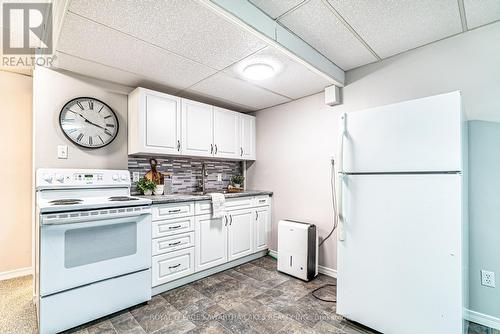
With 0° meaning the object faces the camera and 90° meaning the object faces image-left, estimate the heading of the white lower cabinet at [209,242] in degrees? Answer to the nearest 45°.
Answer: approximately 315°

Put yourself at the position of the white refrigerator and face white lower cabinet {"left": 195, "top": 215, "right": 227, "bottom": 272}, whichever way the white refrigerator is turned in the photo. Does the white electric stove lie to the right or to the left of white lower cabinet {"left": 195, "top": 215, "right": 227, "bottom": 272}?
left

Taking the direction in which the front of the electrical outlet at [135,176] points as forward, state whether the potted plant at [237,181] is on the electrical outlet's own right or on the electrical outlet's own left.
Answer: on the electrical outlet's own left
